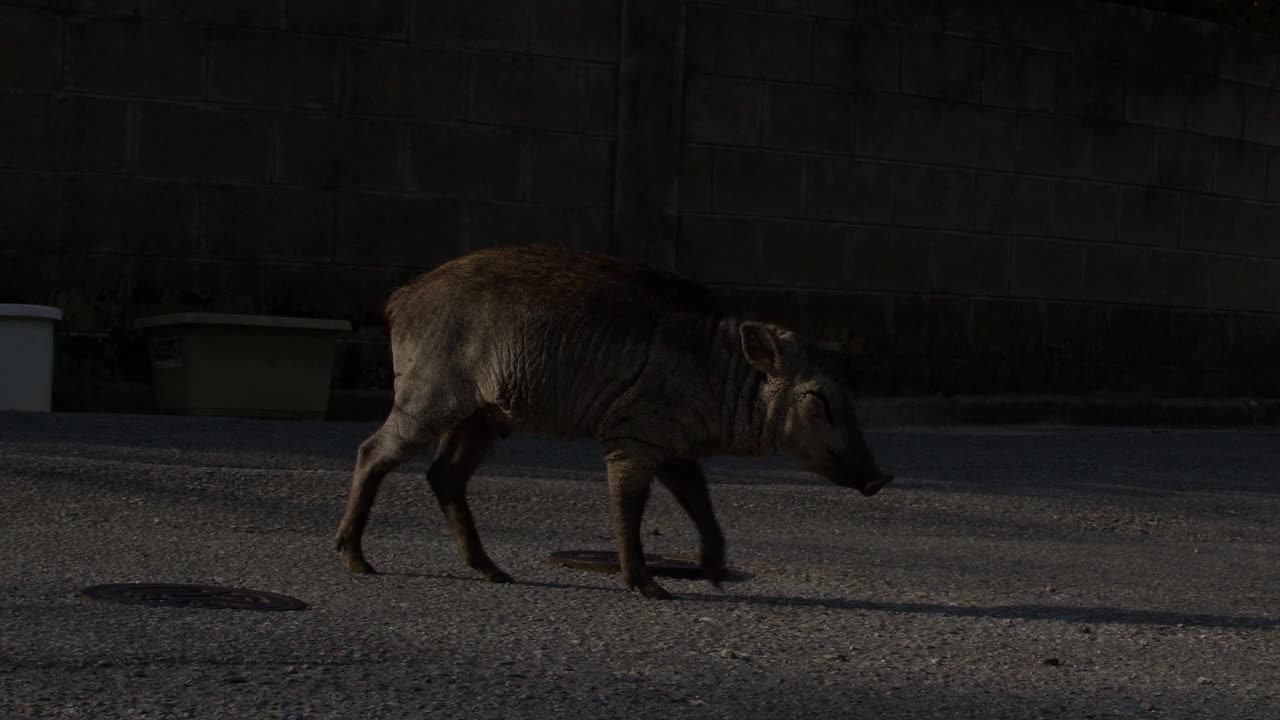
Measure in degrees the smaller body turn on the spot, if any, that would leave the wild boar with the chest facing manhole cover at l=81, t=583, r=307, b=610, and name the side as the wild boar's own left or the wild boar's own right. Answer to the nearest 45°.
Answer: approximately 180°

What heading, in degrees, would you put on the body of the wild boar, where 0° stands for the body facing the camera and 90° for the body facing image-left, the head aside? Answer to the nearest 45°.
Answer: approximately 270°

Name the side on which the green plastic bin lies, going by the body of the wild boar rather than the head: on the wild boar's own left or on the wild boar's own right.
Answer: on the wild boar's own left

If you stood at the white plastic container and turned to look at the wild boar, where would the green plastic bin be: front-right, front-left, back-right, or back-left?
front-left

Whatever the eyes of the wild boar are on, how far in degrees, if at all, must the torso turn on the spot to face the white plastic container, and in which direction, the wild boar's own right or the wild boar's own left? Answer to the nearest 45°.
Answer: approximately 135° to the wild boar's own left

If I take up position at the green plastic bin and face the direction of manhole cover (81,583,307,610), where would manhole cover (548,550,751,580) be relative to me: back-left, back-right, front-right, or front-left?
front-left
